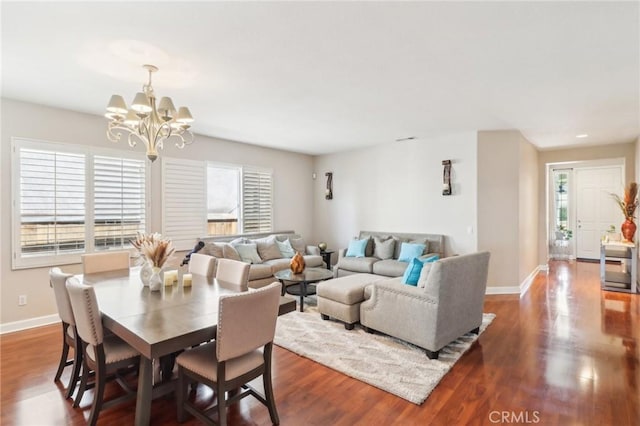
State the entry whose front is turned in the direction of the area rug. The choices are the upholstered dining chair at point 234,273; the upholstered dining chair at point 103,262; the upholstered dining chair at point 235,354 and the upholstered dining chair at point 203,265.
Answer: the upholstered dining chair at point 103,262

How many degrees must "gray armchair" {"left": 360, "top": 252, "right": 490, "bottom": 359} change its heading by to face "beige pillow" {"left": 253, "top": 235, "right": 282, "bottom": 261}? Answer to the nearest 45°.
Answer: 0° — it already faces it

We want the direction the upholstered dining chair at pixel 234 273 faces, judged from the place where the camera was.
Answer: facing the viewer and to the left of the viewer

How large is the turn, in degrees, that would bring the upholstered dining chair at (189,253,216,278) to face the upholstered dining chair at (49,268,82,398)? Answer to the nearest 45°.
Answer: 0° — it already faces it

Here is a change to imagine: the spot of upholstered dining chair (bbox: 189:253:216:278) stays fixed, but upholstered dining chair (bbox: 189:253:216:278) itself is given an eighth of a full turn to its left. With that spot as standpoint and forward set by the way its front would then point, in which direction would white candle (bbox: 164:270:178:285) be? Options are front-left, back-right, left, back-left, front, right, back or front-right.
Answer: front-right

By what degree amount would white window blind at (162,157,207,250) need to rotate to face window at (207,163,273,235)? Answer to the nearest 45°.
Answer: approximately 90° to its left

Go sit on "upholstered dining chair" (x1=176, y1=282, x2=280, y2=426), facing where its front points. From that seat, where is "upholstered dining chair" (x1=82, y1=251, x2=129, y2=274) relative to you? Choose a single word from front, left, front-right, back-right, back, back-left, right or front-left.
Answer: front

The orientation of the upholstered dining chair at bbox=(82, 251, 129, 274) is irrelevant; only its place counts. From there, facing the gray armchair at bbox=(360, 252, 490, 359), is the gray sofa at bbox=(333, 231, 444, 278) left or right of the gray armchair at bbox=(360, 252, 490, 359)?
left

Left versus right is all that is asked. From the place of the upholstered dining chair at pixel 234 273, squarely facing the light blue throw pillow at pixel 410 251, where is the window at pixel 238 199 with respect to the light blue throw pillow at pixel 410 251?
left

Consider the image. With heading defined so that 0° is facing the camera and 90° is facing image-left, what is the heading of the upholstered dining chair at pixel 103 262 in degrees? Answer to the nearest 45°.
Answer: approximately 315°

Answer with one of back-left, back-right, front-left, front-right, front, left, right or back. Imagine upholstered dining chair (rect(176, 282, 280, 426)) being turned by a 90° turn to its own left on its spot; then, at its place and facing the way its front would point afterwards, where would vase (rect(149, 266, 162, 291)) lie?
right

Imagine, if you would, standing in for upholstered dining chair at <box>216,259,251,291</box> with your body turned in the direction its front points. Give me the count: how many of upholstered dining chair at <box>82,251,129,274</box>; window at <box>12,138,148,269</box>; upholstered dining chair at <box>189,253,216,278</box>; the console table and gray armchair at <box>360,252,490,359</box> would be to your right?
3

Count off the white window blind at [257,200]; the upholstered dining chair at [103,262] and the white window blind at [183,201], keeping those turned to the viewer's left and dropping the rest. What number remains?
0

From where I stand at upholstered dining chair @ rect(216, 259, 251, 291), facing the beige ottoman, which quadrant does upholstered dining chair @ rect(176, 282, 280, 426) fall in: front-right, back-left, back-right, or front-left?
back-right

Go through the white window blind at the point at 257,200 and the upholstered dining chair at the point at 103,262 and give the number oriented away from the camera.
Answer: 0

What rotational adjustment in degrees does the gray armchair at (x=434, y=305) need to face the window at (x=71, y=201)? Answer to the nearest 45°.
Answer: approximately 45° to its left
